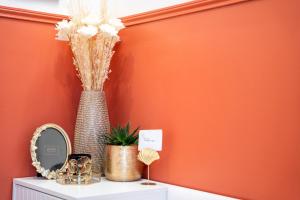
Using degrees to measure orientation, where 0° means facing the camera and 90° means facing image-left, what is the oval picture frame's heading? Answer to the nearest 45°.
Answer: approximately 0°

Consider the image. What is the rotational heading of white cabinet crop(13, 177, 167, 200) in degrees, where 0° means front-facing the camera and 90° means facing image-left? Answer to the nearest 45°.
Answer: approximately 45°
